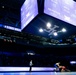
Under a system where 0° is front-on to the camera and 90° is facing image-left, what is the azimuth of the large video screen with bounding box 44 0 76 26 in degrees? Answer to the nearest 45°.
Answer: approximately 315°

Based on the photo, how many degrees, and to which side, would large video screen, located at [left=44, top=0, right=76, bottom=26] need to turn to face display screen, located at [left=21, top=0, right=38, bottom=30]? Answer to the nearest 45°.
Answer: approximately 135° to its right
